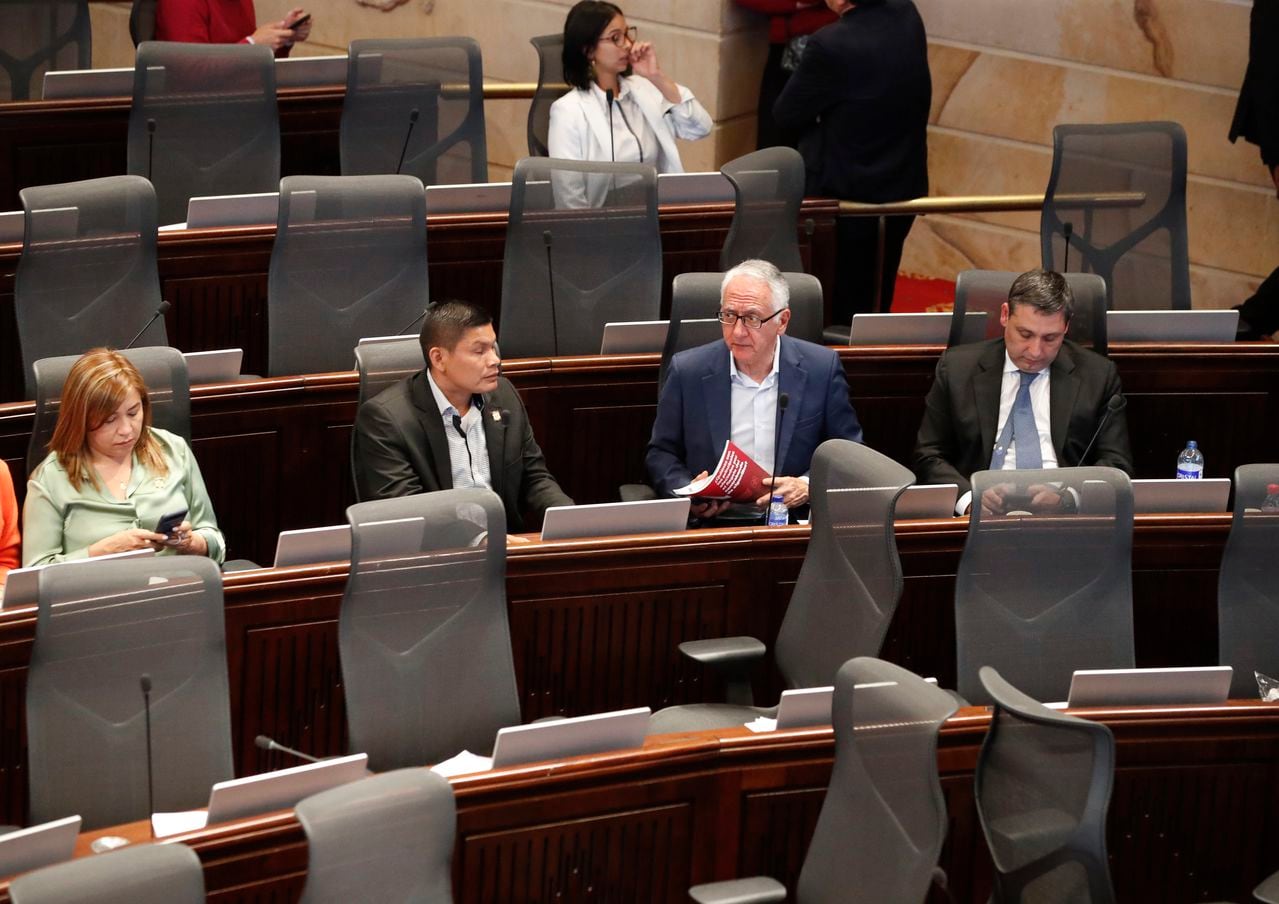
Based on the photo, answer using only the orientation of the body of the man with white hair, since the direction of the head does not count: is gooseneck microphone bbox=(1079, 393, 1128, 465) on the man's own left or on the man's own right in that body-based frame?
on the man's own left

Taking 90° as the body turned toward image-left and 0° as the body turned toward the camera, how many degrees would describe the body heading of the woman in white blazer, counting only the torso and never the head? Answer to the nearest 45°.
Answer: approximately 315°

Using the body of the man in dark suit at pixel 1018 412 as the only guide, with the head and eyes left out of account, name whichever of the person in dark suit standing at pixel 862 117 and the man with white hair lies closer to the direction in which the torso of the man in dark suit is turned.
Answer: the man with white hair

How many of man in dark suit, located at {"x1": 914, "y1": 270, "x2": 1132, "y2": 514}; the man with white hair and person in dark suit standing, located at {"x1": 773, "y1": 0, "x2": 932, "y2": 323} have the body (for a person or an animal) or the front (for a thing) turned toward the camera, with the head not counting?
2

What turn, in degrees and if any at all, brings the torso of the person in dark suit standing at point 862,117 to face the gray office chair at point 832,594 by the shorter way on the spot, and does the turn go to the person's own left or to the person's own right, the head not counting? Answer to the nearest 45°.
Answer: approximately 135° to the person's own left

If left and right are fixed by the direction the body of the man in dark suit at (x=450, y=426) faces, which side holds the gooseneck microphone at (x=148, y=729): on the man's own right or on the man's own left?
on the man's own right

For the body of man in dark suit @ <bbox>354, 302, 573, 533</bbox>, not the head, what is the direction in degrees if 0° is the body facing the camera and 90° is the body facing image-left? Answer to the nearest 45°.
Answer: approximately 315°

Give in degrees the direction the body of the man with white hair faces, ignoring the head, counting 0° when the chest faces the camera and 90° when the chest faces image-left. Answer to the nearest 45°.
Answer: approximately 0°
